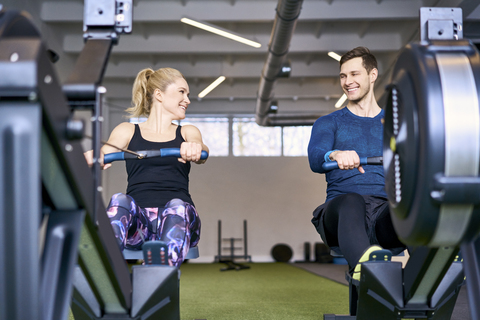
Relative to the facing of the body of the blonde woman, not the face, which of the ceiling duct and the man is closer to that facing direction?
the man

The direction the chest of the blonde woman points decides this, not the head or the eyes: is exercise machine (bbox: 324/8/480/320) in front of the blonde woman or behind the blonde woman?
in front

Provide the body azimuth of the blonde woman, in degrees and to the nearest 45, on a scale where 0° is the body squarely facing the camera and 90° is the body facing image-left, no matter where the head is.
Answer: approximately 0°

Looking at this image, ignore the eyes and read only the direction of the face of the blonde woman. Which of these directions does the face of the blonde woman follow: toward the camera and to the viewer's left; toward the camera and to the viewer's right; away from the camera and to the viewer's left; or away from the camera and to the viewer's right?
toward the camera and to the viewer's right

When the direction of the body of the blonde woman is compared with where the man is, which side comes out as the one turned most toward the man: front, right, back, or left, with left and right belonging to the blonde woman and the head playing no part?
left
